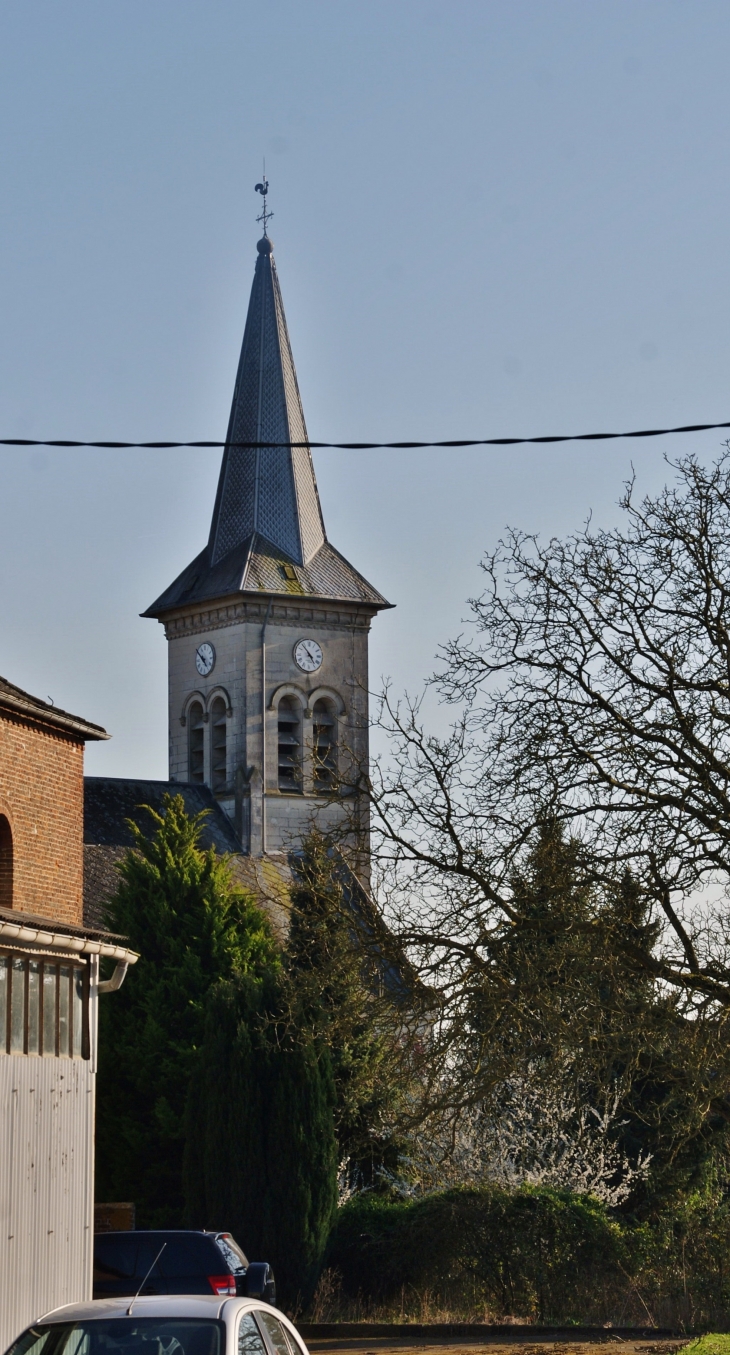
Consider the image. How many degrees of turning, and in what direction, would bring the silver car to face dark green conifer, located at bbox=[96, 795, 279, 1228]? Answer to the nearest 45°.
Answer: approximately 135° to its right

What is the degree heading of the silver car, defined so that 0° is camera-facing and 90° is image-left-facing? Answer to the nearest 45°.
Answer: approximately 45°

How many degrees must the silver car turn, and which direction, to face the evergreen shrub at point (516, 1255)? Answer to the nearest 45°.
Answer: approximately 135° to its right
